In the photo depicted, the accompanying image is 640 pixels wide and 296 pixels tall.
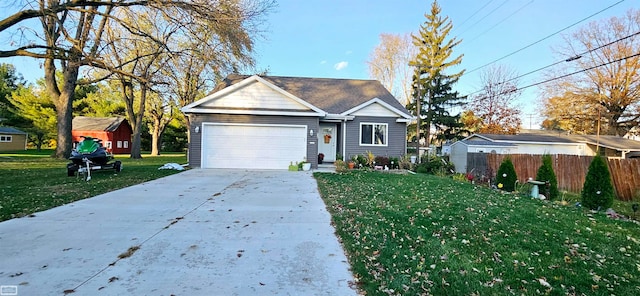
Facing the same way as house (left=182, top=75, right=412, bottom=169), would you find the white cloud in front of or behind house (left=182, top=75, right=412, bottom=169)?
behind

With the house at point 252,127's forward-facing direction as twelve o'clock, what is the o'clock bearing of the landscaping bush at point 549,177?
The landscaping bush is roughly at 10 o'clock from the house.

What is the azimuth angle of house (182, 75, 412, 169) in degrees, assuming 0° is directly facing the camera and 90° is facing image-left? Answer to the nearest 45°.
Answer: approximately 0°

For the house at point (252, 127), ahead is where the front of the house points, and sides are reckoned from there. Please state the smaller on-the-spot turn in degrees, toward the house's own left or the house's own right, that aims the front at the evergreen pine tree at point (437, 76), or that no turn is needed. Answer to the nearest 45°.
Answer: approximately 135° to the house's own left

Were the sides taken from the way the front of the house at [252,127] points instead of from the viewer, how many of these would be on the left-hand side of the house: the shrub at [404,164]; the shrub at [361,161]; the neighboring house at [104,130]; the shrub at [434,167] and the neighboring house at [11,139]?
3

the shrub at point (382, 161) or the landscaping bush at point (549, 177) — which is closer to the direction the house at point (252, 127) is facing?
the landscaping bush

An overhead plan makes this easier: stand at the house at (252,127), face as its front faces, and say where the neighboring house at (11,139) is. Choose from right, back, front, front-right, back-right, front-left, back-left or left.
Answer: back-right

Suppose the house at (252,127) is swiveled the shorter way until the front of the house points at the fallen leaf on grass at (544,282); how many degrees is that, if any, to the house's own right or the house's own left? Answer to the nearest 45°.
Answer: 0° — it already faces it

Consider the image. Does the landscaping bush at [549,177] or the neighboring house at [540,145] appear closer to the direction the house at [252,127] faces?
the landscaping bush

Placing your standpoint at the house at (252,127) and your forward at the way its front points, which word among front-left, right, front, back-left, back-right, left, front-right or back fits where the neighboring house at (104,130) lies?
back-right

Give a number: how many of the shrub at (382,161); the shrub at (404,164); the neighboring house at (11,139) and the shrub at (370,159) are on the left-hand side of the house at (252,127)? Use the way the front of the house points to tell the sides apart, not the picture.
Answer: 3

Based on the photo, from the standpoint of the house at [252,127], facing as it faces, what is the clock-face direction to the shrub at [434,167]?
The shrub is roughly at 9 o'clock from the house.

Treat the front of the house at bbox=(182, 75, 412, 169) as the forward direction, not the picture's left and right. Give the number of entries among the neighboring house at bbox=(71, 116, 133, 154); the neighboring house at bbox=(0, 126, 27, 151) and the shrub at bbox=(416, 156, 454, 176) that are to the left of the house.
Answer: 1

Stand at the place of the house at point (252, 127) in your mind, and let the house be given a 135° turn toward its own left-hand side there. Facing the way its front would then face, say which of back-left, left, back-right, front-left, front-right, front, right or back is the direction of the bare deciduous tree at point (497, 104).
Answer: front
